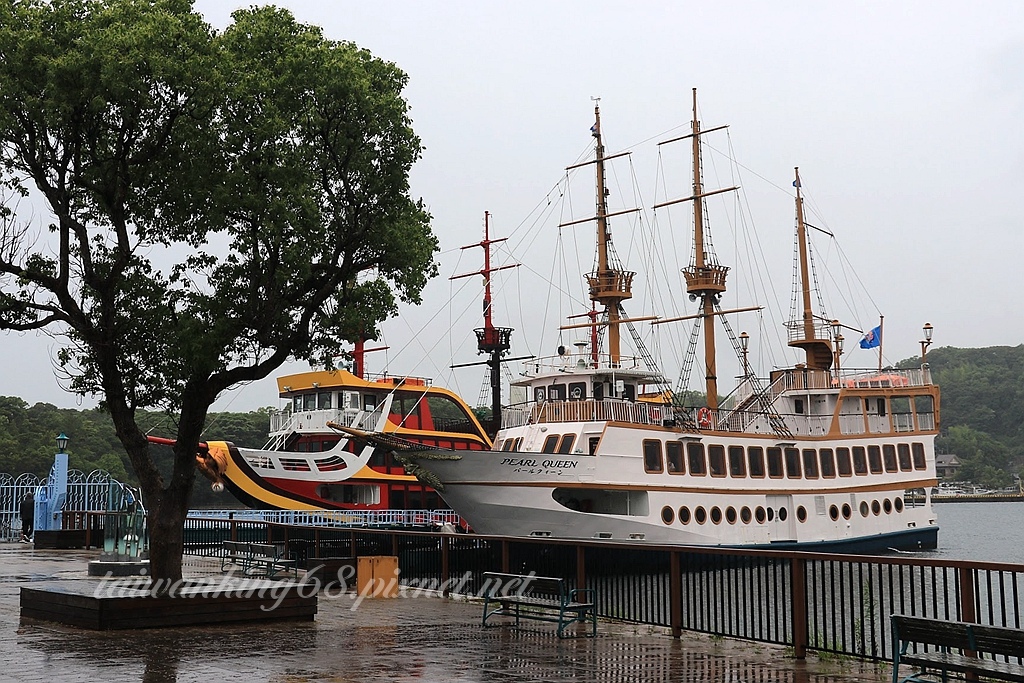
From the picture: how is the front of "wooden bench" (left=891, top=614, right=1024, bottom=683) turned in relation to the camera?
facing away from the viewer and to the right of the viewer

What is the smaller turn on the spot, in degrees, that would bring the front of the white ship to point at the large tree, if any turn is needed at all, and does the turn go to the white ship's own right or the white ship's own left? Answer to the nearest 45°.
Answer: approximately 45° to the white ship's own left

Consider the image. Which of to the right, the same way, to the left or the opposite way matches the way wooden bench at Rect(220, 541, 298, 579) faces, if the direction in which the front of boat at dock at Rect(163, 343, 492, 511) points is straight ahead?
the opposite way

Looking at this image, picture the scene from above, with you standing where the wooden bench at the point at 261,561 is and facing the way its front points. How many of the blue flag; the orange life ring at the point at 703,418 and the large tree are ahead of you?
2

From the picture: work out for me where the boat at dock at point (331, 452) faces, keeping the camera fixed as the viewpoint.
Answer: facing the viewer and to the left of the viewer

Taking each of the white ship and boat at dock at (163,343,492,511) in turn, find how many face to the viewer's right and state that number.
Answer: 0

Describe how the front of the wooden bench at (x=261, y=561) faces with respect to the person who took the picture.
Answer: facing away from the viewer and to the right of the viewer

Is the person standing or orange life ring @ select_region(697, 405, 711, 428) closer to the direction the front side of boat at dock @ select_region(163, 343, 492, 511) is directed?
the person standing

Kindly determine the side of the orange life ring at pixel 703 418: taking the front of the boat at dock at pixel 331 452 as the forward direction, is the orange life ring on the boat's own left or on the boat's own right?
on the boat's own left

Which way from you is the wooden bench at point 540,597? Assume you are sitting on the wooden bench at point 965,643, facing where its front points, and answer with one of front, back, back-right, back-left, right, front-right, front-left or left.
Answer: left

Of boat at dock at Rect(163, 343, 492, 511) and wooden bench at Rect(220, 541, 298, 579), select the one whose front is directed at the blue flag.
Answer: the wooden bench

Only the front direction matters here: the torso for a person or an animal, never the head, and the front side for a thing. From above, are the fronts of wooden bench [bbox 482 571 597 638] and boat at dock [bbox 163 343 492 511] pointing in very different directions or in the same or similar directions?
very different directions

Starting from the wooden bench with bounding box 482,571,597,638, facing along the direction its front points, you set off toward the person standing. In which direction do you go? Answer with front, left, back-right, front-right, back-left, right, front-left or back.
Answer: left
